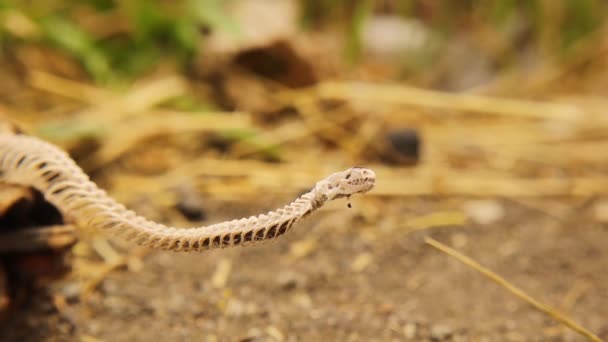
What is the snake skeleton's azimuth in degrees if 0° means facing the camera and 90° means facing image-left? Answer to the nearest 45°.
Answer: approximately 270°

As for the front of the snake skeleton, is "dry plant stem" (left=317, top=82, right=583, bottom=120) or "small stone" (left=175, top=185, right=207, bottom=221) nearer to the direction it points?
the dry plant stem

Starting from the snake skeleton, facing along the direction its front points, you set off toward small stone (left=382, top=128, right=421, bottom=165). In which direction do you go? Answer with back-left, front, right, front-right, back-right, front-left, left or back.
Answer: front-left

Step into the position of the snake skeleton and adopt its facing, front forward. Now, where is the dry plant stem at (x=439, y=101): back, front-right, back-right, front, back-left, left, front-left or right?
front-left
